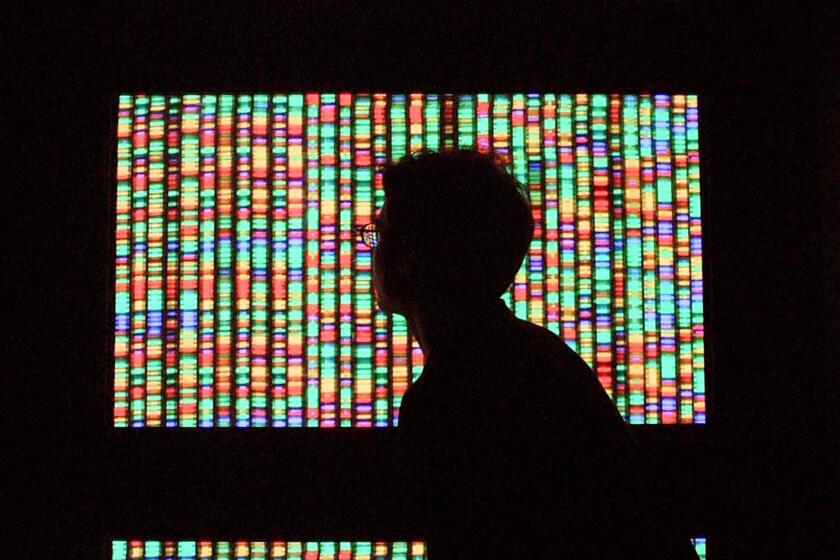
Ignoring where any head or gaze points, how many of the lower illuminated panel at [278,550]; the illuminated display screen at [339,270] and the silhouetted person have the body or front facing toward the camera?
2

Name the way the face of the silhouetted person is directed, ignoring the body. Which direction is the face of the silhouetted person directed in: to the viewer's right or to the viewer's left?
to the viewer's left

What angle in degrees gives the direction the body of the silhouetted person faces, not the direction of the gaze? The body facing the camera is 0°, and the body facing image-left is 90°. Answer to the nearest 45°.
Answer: approximately 135°

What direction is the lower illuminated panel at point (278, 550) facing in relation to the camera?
toward the camera

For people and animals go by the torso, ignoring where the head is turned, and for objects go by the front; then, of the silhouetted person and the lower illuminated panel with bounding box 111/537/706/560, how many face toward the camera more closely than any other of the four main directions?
1

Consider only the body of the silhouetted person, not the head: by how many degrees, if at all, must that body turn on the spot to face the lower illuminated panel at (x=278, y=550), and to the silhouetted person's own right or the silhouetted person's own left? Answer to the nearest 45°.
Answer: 0° — they already face it

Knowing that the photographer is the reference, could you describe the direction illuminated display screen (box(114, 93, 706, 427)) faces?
facing the viewer
